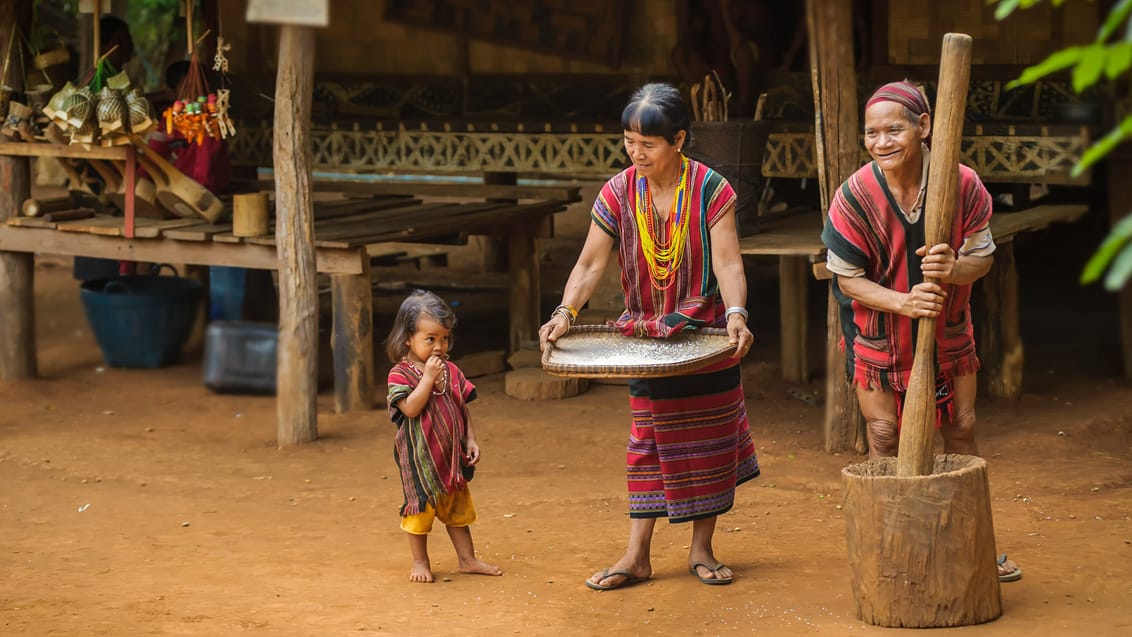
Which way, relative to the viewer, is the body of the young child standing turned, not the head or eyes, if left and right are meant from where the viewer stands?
facing the viewer and to the right of the viewer

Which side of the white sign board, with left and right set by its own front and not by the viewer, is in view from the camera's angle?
front

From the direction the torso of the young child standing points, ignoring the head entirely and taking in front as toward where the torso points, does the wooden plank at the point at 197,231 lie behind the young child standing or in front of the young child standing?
behind

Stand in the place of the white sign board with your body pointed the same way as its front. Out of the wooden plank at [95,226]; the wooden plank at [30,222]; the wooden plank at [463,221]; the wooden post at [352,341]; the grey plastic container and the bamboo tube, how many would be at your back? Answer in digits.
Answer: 6

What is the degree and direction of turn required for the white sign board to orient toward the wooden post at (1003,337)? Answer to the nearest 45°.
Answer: approximately 135° to its left

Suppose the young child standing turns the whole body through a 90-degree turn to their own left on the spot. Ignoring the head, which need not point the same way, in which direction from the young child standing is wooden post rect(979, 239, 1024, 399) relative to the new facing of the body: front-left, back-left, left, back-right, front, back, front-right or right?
front

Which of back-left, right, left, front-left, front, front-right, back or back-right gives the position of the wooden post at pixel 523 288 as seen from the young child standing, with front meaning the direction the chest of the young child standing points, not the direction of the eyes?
back-left

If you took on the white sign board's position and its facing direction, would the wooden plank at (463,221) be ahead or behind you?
behind
